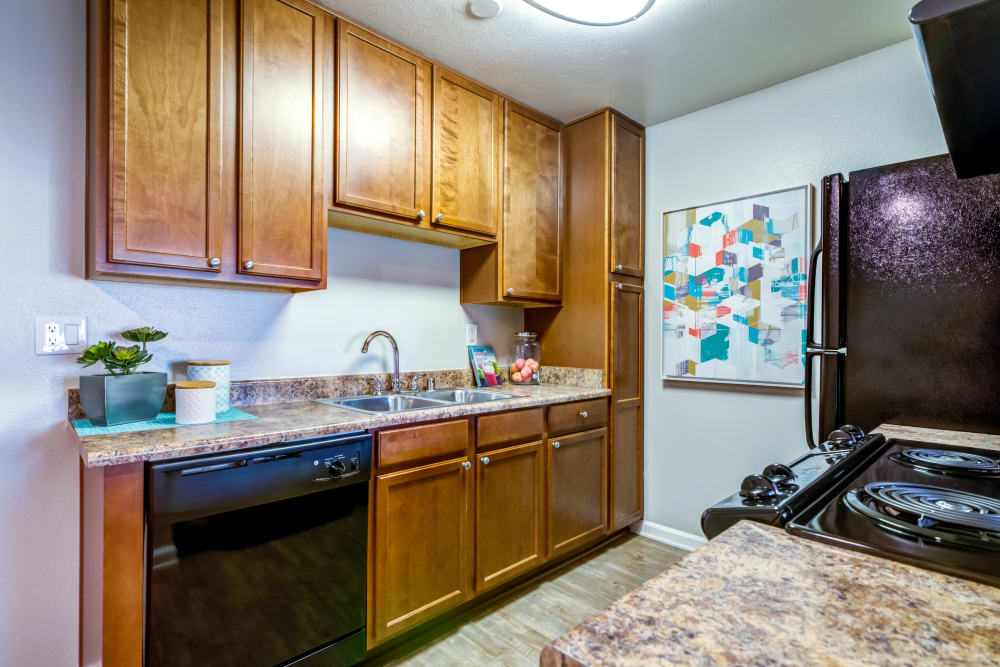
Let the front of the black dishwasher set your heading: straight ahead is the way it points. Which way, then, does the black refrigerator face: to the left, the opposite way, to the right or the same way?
the opposite way

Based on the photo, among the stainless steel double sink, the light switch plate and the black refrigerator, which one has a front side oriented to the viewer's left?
the black refrigerator

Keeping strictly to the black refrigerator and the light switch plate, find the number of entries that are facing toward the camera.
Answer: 1

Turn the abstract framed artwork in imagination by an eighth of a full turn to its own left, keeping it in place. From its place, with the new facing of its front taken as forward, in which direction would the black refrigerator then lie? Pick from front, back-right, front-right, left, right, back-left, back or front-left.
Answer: front-left

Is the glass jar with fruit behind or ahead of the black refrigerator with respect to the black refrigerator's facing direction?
ahead

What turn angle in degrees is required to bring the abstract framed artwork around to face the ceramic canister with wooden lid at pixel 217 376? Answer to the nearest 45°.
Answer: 0° — it already faces it

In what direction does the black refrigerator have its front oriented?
to the viewer's left

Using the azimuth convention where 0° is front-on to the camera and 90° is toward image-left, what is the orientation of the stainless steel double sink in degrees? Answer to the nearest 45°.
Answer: approximately 315°
